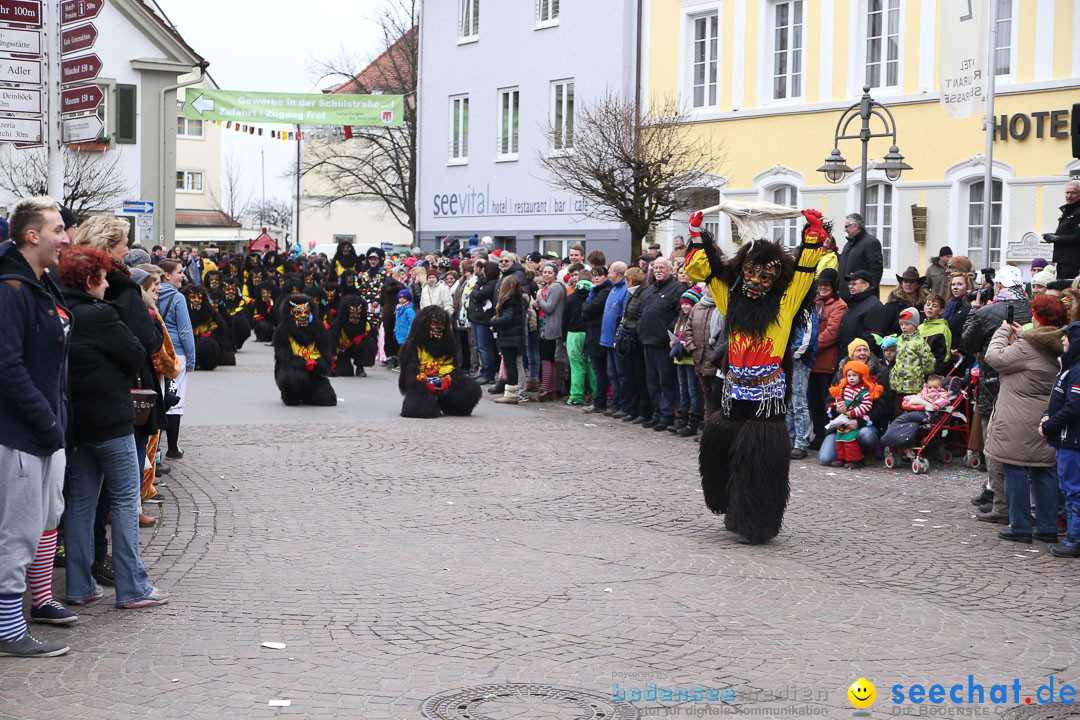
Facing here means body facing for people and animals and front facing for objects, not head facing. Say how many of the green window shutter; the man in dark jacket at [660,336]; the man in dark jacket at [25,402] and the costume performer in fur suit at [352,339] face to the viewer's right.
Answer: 1

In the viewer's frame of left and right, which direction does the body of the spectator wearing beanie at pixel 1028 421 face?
facing to the left of the viewer

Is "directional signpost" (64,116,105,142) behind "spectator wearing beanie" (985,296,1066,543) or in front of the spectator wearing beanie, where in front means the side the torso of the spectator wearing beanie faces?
in front

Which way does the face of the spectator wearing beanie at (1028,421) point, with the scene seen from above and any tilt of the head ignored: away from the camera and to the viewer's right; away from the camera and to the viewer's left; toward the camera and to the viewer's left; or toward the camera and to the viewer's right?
away from the camera and to the viewer's left

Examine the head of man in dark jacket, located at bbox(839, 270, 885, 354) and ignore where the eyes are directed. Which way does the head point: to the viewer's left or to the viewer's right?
to the viewer's left

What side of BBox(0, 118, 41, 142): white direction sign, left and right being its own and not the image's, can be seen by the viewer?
front

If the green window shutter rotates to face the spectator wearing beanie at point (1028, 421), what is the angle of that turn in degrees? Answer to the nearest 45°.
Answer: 0° — it already faces them

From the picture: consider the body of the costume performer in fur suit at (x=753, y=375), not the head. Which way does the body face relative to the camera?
toward the camera

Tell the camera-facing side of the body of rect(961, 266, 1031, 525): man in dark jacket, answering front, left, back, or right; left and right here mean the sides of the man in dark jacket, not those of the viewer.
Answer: left

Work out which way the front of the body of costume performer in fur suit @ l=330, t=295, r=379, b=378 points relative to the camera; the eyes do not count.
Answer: toward the camera

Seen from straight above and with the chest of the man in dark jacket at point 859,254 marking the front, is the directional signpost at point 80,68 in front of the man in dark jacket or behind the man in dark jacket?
in front

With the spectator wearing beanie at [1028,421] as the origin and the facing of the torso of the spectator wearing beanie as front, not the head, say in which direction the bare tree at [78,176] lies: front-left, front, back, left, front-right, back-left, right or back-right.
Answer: front-right

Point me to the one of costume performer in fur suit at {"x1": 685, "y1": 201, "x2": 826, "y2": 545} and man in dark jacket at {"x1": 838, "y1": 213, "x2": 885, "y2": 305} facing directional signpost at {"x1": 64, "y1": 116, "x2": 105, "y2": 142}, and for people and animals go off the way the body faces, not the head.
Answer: the man in dark jacket
